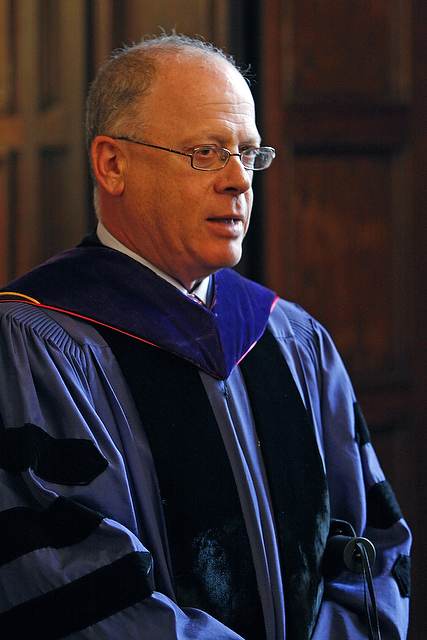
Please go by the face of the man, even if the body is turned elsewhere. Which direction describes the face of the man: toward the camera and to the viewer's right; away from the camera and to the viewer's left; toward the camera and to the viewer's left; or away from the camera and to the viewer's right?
toward the camera and to the viewer's right

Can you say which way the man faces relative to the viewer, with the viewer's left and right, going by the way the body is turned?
facing the viewer and to the right of the viewer
